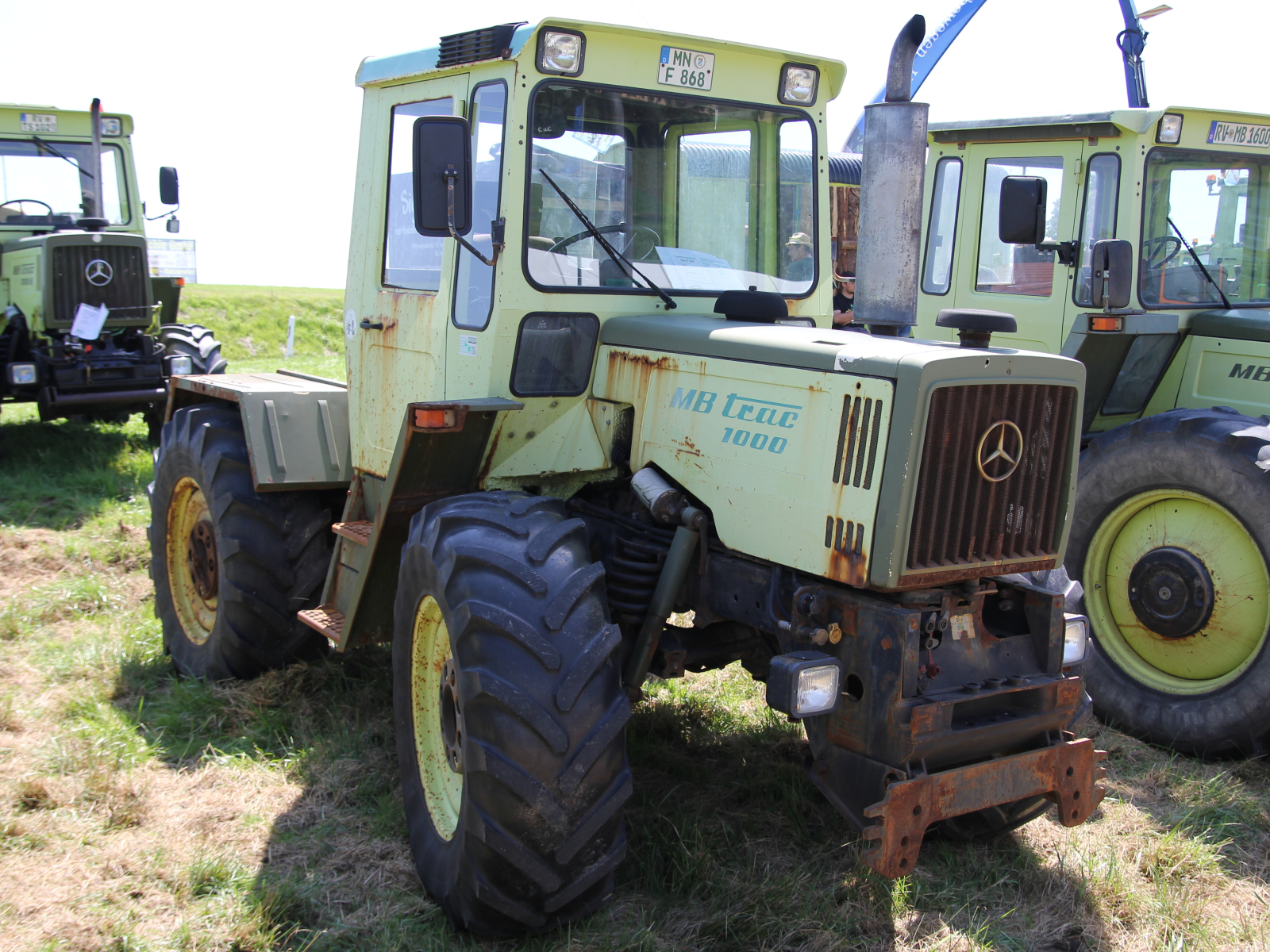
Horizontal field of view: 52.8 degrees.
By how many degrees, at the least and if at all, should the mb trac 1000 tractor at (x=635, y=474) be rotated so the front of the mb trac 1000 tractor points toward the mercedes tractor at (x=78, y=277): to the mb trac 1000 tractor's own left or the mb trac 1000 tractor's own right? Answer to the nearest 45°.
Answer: approximately 180°

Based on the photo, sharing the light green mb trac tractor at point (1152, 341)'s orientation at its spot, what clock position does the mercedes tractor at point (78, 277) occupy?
The mercedes tractor is roughly at 5 o'clock from the light green mb trac tractor.

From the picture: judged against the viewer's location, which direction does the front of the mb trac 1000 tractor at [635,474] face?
facing the viewer and to the right of the viewer

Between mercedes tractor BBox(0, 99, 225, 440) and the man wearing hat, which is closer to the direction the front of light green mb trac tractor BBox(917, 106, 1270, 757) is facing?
the man wearing hat
